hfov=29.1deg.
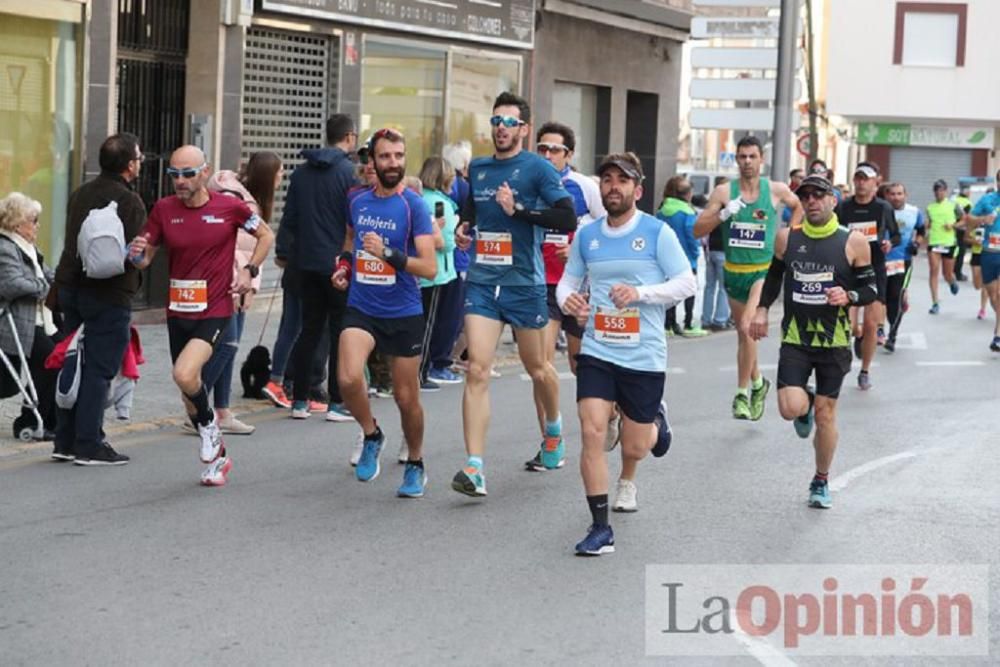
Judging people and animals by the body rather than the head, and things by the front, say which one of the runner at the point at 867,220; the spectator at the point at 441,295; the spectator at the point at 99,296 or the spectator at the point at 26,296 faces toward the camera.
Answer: the runner

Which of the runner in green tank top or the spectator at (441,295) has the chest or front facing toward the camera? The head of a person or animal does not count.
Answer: the runner in green tank top

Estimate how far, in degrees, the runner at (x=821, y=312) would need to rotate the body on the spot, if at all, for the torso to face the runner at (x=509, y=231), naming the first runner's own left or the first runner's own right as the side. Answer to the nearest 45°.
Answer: approximately 90° to the first runner's own right

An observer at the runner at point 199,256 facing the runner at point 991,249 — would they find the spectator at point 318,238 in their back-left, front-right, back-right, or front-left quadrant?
front-left

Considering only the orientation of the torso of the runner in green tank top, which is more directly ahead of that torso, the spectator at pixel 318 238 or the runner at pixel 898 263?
the spectator

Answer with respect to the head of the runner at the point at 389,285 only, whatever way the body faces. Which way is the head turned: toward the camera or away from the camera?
toward the camera

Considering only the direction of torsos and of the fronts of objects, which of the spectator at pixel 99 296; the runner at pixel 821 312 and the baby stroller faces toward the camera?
the runner

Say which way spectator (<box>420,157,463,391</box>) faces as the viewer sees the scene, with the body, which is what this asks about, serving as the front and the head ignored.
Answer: to the viewer's right

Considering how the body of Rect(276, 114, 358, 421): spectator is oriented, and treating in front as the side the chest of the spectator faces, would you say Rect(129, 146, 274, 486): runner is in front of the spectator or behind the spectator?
behind

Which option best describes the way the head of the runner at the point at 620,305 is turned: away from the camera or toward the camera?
toward the camera

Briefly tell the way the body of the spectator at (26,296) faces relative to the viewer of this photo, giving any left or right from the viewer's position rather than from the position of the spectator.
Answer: facing to the right of the viewer

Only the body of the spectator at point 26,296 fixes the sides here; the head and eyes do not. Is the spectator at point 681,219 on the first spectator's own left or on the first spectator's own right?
on the first spectator's own left

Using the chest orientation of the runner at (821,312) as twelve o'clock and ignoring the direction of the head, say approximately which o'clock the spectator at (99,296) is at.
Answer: The spectator is roughly at 3 o'clock from the runner.

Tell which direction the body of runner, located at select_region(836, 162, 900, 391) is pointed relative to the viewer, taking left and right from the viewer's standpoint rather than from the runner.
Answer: facing the viewer

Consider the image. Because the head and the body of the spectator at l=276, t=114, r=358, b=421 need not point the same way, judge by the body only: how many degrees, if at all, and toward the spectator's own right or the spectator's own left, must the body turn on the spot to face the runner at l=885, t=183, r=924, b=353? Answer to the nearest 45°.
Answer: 0° — they already face them

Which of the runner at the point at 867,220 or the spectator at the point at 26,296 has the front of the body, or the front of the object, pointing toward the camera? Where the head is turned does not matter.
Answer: the runner
